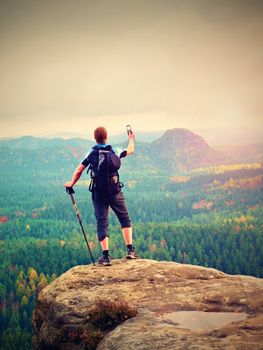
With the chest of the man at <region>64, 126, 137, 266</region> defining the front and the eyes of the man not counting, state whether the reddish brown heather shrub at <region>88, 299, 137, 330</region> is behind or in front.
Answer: behind

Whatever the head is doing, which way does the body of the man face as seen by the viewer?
away from the camera
